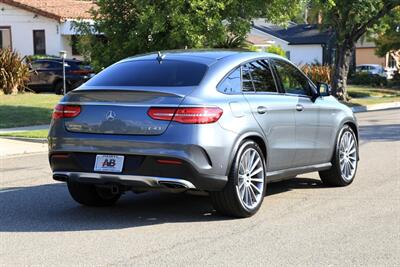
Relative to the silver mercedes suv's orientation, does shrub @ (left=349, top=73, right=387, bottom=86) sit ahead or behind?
ahead

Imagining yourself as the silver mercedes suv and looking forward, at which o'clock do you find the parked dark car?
The parked dark car is roughly at 10 o'clock from the silver mercedes suv.

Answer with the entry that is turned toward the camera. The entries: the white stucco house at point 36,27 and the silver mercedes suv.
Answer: the white stucco house

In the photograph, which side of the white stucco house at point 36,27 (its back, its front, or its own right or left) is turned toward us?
front

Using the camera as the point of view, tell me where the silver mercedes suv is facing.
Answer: facing away from the viewer and to the right of the viewer

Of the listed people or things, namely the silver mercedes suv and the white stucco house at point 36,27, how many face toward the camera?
1

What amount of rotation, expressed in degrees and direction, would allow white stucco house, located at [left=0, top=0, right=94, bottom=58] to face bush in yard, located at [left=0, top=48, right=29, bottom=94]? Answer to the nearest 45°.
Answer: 0° — it already faces it

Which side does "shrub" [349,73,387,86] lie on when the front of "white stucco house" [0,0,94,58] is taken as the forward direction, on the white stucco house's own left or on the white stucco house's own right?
on the white stucco house's own left

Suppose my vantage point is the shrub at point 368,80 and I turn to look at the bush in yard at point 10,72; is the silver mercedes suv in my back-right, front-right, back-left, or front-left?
front-left

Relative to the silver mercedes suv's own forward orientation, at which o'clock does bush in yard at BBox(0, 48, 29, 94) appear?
The bush in yard is roughly at 10 o'clock from the silver mercedes suv.

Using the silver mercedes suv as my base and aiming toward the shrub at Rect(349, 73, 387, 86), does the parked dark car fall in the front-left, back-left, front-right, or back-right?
front-left

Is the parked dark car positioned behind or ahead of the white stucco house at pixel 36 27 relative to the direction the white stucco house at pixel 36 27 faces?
ahead

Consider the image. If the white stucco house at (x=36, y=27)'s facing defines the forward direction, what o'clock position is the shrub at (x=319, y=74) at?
The shrub is roughly at 10 o'clock from the white stucco house.
